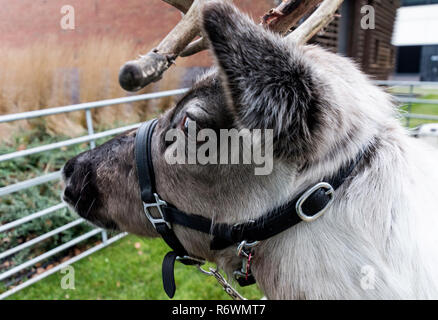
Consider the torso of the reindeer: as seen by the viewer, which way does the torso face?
to the viewer's left
